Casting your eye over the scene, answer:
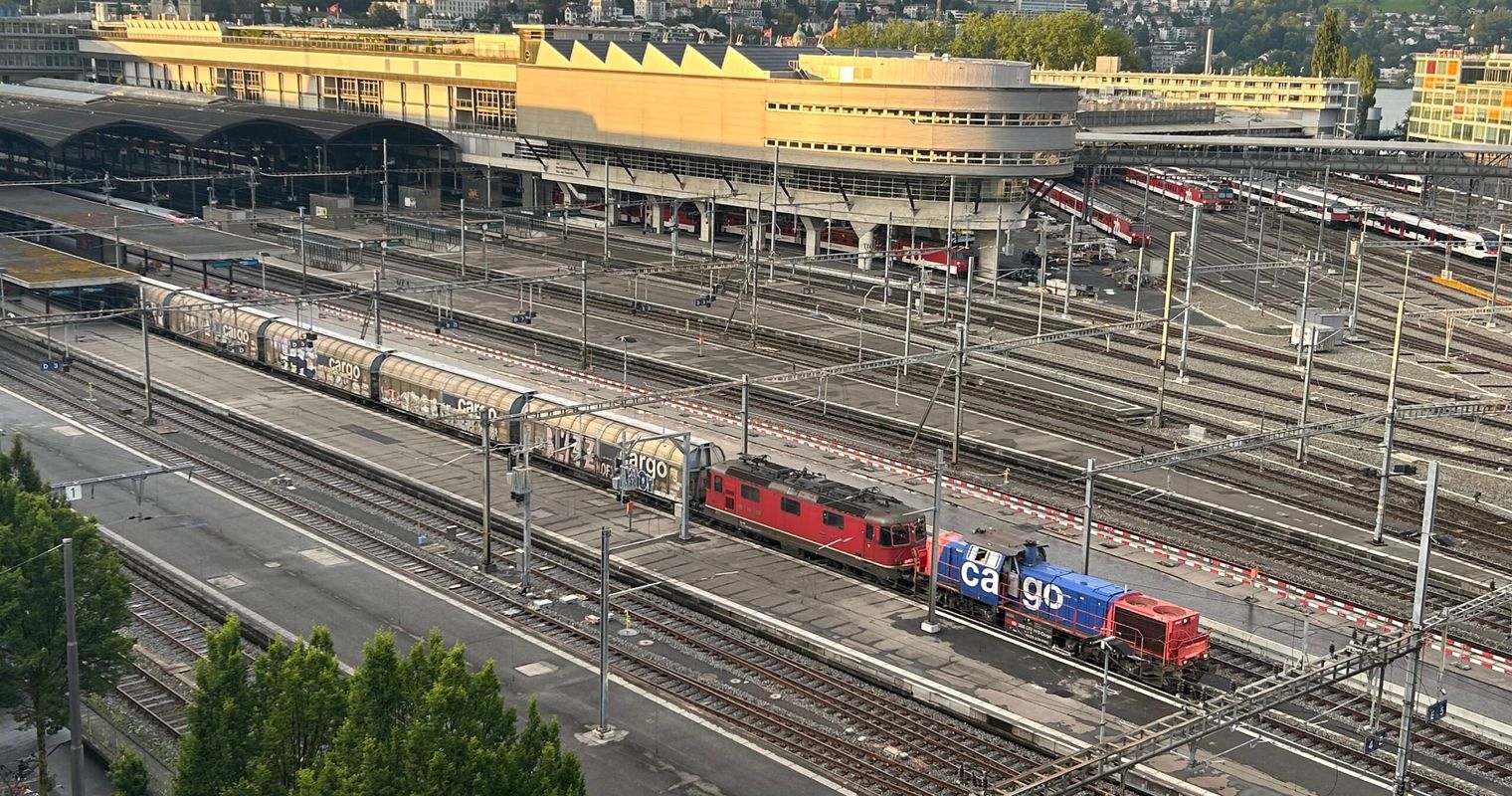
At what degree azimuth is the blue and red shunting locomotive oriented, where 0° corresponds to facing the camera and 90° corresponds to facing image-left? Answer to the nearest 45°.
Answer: approximately 315°

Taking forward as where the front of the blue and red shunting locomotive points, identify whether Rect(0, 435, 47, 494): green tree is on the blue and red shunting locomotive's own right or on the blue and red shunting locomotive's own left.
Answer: on the blue and red shunting locomotive's own right

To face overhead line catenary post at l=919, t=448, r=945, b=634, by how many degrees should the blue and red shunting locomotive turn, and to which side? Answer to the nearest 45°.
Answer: approximately 135° to its right

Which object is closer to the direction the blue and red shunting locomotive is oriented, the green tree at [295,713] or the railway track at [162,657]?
the green tree

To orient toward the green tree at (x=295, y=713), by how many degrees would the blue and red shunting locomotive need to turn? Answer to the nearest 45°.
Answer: approximately 90° to its right

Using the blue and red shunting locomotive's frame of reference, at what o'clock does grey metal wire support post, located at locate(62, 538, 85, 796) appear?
The grey metal wire support post is roughly at 3 o'clock from the blue and red shunting locomotive.

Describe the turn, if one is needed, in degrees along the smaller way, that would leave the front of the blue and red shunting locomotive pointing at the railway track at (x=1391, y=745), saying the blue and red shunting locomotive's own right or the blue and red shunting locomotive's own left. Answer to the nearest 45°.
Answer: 0° — it already faces it

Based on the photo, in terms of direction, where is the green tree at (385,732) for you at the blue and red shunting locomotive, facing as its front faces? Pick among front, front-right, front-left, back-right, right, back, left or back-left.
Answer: right

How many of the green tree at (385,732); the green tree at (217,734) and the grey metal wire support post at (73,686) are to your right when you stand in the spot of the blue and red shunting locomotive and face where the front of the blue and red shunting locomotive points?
3

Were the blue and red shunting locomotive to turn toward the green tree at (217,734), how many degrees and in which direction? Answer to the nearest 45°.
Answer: approximately 90° to its right

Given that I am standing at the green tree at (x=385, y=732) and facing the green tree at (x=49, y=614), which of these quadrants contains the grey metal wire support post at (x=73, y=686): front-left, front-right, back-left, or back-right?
front-left

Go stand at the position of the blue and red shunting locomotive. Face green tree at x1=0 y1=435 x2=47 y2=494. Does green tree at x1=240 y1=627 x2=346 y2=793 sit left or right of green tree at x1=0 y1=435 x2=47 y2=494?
left

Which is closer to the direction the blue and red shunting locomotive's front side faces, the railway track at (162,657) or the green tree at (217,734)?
the green tree

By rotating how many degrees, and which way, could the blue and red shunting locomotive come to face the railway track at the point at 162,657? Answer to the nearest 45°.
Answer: approximately 135° to its right

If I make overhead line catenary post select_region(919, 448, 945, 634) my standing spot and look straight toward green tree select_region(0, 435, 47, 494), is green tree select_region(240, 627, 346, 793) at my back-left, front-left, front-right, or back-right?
front-left

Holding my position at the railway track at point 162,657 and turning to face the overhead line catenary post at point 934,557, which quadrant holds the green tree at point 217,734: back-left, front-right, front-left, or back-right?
front-right
